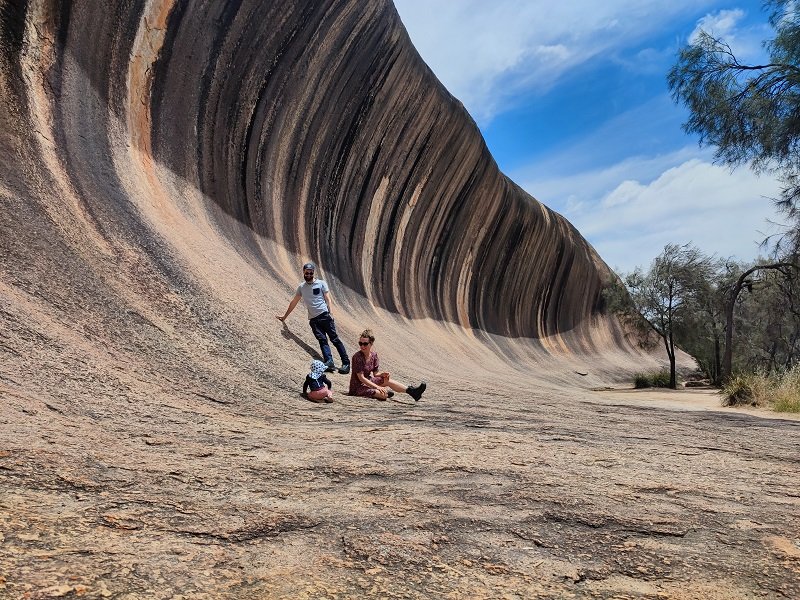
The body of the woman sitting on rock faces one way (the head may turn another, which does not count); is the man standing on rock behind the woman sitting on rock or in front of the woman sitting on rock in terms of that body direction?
behind

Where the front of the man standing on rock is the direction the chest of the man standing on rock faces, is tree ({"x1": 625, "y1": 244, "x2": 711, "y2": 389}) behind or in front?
behind

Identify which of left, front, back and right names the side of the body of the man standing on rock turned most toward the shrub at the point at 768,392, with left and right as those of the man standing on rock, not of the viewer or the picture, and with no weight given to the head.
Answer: left

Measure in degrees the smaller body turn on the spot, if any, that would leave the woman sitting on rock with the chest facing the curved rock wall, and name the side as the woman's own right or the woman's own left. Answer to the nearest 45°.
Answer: approximately 180°

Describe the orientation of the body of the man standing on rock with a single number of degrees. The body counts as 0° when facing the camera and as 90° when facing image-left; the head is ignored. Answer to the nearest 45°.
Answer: approximately 0°

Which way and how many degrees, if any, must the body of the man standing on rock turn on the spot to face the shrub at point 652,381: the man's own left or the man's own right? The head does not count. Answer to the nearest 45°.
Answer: approximately 135° to the man's own left

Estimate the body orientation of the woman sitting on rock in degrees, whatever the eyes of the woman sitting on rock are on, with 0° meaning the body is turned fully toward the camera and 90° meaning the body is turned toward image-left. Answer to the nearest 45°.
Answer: approximately 315°
